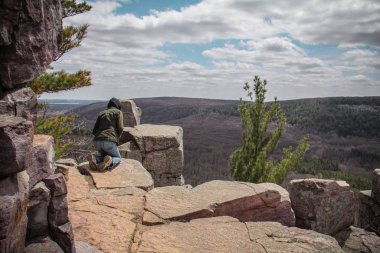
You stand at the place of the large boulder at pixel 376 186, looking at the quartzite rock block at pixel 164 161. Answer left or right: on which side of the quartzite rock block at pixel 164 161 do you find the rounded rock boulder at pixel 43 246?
left

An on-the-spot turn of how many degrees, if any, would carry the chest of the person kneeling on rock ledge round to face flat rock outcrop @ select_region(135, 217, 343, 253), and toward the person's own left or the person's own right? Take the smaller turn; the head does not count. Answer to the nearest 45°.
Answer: approximately 90° to the person's own right

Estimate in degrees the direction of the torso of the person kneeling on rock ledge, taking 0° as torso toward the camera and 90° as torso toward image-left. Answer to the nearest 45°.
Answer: approximately 225°

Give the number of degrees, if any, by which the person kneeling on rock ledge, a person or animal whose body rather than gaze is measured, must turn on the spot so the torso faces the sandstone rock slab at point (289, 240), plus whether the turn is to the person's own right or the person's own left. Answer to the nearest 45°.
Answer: approximately 90° to the person's own right
